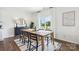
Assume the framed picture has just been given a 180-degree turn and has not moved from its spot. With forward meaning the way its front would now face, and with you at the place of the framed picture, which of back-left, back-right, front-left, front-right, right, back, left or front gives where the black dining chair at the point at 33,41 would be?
back-left

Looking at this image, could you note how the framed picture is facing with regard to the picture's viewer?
facing the viewer and to the left of the viewer
